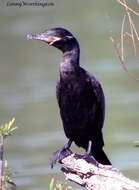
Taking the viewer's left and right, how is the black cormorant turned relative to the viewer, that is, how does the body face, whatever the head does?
facing the viewer and to the left of the viewer
